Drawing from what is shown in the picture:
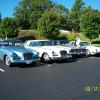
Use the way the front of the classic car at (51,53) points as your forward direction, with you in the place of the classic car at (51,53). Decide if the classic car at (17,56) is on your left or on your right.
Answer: on your right

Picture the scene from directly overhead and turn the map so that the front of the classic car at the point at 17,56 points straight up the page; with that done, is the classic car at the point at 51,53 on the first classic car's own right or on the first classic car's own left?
on the first classic car's own left

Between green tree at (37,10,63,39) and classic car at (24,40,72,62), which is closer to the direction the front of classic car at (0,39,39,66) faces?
the classic car
